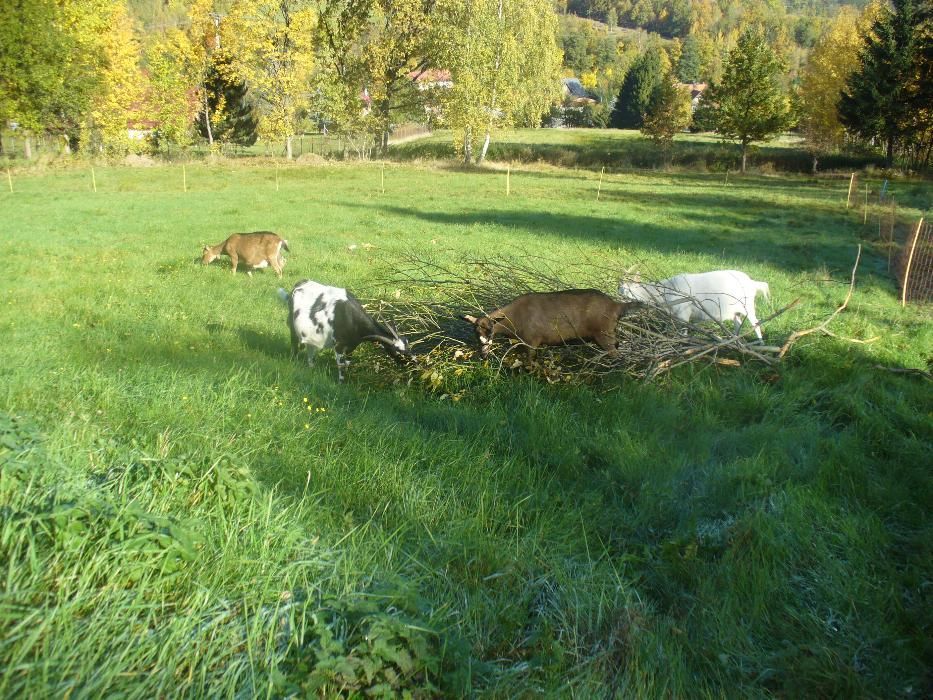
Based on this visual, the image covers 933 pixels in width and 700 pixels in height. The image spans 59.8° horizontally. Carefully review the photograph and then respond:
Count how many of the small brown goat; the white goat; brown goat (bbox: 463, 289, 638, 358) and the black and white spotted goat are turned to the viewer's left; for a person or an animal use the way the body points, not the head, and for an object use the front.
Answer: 3

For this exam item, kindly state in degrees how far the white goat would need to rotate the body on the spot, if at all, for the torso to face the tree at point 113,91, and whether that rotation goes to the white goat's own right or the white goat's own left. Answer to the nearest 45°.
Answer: approximately 45° to the white goat's own right

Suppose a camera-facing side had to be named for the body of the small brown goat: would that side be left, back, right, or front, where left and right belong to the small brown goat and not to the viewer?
left

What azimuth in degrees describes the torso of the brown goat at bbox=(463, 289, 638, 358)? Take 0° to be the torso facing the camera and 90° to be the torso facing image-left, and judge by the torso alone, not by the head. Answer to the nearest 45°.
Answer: approximately 90°

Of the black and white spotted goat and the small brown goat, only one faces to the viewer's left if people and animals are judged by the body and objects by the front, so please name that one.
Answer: the small brown goat

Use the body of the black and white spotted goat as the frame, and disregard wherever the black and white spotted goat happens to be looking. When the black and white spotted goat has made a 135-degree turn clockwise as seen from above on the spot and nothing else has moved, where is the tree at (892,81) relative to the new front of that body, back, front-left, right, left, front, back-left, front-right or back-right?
back-right

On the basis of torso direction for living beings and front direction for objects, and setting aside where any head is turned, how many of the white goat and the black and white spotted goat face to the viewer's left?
1

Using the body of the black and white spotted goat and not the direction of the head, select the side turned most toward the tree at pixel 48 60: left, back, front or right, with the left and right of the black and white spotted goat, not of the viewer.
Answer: back

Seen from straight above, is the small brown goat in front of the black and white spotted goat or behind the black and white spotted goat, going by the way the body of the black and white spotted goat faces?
behind

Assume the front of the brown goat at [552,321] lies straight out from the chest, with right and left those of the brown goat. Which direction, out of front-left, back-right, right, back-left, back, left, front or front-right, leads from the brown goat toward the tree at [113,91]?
front-right

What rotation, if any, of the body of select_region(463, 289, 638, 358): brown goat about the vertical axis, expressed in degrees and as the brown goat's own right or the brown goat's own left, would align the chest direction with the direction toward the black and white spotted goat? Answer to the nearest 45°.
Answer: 0° — it already faces it

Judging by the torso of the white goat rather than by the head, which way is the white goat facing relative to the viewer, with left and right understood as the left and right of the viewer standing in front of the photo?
facing to the left of the viewer

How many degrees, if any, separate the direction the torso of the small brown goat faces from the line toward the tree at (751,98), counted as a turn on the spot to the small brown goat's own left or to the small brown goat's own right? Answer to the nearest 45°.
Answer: approximately 135° to the small brown goat's own right
